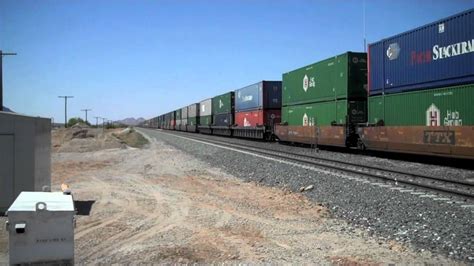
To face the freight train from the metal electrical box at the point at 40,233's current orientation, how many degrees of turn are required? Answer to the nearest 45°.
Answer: approximately 135° to its left

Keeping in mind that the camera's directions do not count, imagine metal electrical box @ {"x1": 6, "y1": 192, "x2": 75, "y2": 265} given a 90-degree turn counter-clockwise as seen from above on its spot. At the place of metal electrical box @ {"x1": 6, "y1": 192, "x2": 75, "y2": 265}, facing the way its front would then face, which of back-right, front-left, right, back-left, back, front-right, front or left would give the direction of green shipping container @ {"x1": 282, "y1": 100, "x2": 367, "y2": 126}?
front-left

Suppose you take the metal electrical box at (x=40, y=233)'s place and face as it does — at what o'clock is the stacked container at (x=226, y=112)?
The stacked container is roughly at 7 o'clock from the metal electrical box.

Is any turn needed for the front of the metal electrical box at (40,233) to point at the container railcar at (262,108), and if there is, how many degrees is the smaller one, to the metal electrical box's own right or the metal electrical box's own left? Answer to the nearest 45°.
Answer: approximately 135° to the metal electrical box's own left

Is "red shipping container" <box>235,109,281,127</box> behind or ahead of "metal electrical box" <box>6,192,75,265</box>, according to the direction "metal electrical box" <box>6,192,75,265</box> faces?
behind

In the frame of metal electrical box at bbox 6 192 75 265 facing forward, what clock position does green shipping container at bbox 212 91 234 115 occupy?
The green shipping container is roughly at 7 o'clock from the metal electrical box.

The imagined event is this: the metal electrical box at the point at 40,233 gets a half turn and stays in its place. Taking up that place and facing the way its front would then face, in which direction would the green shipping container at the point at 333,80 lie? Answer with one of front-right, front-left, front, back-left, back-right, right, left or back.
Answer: front-right

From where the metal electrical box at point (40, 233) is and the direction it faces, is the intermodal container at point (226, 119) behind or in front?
behind

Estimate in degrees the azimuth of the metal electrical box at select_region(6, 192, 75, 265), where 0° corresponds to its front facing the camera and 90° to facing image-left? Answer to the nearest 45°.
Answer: approximately 0°

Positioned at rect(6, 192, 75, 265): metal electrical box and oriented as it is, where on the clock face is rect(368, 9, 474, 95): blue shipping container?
The blue shipping container is roughly at 8 o'clock from the metal electrical box.

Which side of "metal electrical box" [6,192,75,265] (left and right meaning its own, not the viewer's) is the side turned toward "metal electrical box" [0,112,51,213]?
back
